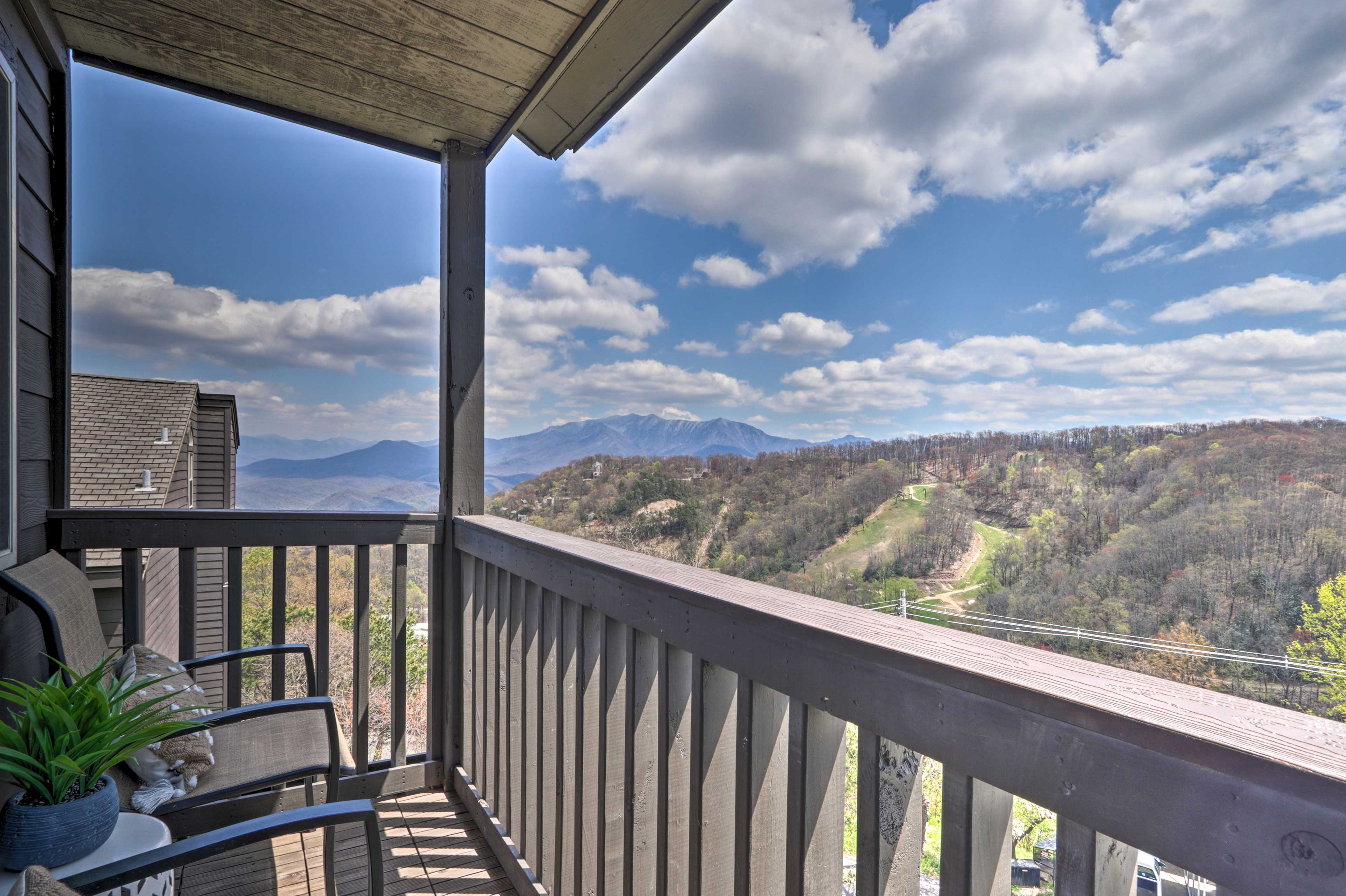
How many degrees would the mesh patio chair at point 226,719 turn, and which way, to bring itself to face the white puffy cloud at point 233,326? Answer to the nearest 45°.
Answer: approximately 90° to its left

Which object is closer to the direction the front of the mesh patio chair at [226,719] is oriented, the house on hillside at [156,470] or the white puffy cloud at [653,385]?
the white puffy cloud

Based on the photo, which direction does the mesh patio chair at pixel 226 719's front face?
to the viewer's right

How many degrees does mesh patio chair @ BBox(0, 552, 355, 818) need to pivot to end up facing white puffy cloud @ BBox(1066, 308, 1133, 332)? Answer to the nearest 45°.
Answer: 0° — it already faces it

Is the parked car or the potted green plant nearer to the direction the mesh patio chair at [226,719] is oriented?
the parked car

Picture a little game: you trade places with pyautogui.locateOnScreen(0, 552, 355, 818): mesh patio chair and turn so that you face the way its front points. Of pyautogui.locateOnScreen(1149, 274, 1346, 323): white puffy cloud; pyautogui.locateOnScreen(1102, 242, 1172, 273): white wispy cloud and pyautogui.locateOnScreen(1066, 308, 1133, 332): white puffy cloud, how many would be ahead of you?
3

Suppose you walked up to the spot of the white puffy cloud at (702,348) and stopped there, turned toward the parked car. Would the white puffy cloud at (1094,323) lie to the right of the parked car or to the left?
left

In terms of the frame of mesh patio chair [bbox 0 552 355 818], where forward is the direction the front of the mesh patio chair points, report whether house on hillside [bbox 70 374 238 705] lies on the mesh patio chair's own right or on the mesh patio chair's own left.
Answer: on the mesh patio chair's own left

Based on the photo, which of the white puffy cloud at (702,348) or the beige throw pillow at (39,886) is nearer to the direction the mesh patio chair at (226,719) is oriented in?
the white puffy cloud

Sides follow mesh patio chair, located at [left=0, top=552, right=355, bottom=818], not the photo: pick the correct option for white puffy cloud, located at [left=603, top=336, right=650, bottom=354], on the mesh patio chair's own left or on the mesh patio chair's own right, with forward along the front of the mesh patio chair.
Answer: on the mesh patio chair's own left
